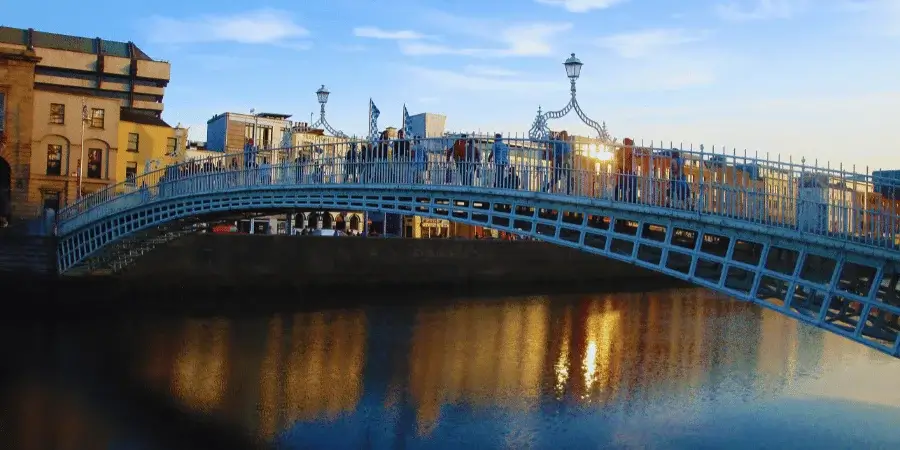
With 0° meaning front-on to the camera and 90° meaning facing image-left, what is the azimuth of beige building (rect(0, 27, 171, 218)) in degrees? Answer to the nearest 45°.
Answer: approximately 315°

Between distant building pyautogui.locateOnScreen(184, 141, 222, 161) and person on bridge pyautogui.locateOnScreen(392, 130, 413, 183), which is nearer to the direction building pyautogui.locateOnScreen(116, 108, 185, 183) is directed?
the person on bridge

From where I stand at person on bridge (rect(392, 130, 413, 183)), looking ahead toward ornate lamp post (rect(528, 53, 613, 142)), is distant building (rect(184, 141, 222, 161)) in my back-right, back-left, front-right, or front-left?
back-left
